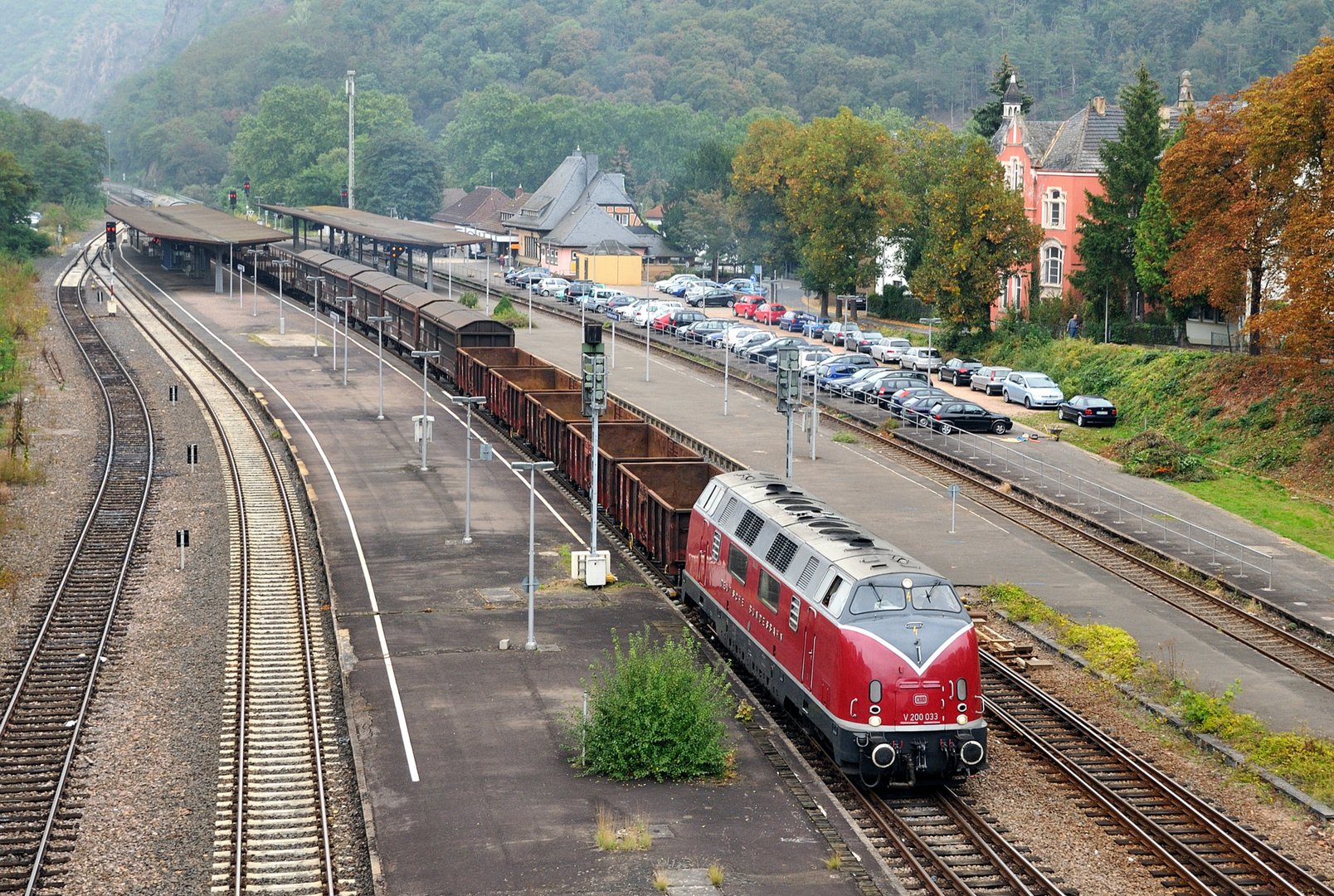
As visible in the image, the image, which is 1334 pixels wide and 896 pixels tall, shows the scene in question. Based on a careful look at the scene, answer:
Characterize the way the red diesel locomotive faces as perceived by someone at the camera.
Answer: facing the viewer and to the right of the viewer

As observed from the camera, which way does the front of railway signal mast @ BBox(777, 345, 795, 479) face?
facing away from the viewer

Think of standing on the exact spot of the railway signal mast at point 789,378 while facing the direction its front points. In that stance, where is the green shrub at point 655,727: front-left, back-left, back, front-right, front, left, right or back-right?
back

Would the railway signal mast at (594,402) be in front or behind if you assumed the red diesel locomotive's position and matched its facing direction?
behind

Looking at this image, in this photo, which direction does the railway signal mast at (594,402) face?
away from the camera

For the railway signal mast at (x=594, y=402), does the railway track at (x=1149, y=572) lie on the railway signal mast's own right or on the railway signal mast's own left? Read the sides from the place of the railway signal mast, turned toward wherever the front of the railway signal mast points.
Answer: on the railway signal mast's own right

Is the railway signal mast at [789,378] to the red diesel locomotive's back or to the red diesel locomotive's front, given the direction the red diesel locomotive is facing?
to the back

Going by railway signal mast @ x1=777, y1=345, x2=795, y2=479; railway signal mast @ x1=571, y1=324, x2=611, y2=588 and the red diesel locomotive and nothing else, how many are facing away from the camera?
2
